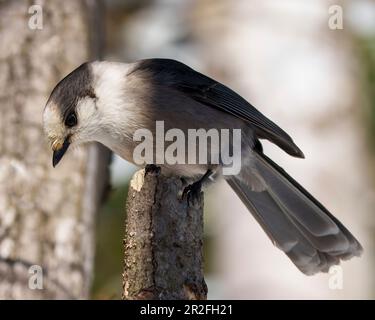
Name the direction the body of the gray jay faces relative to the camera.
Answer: to the viewer's left
